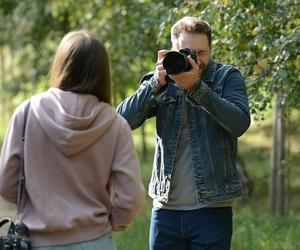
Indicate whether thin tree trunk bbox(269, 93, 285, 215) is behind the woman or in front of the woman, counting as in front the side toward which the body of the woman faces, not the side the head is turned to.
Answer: in front

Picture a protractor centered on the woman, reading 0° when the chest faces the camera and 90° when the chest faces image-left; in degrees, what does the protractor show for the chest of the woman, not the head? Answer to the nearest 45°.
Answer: approximately 180°

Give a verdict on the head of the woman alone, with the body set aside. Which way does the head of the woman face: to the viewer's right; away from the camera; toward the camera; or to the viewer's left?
away from the camera

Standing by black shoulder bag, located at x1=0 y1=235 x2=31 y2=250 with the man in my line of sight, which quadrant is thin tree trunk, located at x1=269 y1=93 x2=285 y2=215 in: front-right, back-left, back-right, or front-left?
front-left
